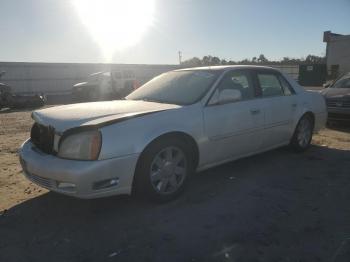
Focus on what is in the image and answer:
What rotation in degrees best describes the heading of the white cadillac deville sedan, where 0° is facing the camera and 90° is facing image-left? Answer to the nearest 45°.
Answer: approximately 45°

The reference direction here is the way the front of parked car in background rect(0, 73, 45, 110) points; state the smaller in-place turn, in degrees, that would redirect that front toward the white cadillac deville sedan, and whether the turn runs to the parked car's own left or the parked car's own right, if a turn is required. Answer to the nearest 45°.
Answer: approximately 90° to the parked car's own right

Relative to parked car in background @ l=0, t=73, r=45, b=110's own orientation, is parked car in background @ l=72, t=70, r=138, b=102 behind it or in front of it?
in front

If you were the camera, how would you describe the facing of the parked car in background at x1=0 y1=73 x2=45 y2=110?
facing to the right of the viewer

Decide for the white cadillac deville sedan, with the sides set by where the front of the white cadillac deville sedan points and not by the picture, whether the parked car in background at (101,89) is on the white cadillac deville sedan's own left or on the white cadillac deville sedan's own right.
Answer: on the white cadillac deville sedan's own right

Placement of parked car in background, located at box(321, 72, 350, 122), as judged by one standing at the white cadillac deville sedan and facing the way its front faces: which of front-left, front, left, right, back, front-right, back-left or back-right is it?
back

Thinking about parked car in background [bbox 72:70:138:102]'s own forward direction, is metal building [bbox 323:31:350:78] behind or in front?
behind

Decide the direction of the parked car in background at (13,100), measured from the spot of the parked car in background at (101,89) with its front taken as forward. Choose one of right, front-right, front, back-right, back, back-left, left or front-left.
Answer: front-left

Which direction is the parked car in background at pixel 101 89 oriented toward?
to the viewer's left
